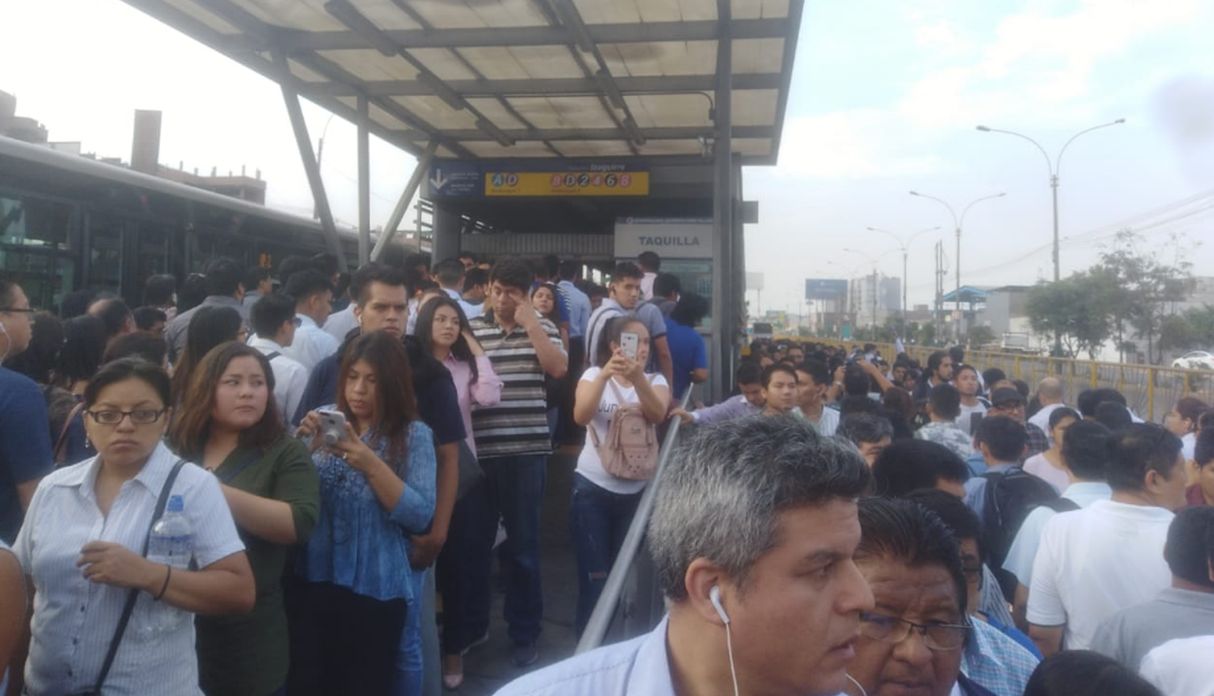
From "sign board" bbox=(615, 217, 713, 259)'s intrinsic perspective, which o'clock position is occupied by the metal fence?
The metal fence is roughly at 9 o'clock from the sign board.

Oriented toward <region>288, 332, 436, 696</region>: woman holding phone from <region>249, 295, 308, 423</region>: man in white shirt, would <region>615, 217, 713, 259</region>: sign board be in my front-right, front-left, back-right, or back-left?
back-left

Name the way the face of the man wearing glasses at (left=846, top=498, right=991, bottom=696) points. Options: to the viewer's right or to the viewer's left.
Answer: to the viewer's left

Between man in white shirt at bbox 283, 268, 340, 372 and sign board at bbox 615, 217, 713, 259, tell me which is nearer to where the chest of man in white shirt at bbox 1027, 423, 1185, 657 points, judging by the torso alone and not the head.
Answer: the sign board

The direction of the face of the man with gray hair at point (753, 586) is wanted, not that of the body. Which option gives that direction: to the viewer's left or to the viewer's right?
to the viewer's right

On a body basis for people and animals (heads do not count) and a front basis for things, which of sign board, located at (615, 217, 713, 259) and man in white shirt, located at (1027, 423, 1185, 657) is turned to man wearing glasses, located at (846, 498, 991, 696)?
the sign board

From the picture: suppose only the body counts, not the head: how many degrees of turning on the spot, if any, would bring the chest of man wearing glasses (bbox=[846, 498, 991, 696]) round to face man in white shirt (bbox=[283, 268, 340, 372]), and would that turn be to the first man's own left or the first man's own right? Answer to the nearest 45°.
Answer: approximately 135° to the first man's own right

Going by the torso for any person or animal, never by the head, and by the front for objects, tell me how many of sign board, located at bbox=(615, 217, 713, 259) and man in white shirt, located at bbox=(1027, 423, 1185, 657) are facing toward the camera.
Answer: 1

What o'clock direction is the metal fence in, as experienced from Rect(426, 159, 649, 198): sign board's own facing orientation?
The metal fence is roughly at 9 o'clock from the sign board.

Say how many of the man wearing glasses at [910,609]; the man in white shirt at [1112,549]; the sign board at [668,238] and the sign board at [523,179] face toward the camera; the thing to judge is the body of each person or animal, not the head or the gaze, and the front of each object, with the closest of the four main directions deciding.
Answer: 3

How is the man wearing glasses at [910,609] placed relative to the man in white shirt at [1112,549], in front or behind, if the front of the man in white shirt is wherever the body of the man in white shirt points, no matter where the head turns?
behind

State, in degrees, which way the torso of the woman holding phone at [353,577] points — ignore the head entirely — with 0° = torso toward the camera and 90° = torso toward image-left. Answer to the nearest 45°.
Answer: approximately 45°

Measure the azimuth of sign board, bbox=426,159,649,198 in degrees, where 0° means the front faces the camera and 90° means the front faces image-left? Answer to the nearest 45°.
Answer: approximately 0°
